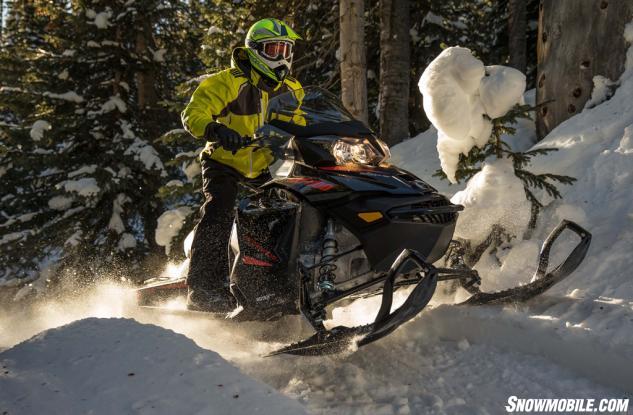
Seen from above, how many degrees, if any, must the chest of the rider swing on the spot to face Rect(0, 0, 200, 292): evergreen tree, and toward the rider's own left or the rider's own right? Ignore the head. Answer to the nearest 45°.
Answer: approximately 135° to the rider's own left

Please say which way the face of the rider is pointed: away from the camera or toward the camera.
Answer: toward the camera

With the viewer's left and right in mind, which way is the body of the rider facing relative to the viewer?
facing the viewer and to the right of the viewer
